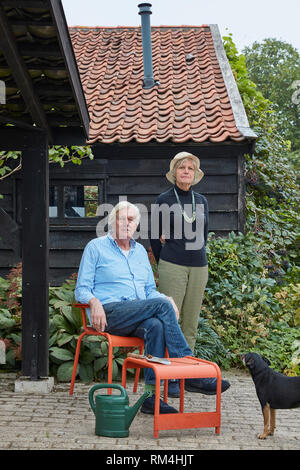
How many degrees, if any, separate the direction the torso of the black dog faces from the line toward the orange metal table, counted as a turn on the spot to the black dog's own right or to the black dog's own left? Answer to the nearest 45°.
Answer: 0° — it already faces it

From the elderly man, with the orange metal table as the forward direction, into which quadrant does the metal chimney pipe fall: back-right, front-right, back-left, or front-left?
back-left

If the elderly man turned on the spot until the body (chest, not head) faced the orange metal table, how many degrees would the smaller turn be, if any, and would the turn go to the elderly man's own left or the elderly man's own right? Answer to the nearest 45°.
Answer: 0° — they already face it

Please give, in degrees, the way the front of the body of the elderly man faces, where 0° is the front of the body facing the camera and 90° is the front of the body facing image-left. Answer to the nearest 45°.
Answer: approximately 315°

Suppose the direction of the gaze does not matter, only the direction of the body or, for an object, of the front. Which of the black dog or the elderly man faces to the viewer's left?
the black dog

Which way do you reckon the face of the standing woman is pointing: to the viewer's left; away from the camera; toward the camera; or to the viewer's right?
toward the camera

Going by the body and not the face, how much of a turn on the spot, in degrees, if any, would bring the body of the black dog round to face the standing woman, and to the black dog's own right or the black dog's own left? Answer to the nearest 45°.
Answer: approximately 45° to the black dog's own right

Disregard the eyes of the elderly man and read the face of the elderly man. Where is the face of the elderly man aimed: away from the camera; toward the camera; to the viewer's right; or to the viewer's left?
toward the camera

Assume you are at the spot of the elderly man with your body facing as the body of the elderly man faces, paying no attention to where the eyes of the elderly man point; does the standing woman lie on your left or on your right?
on your left

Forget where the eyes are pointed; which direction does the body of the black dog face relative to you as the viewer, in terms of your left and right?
facing to the left of the viewer

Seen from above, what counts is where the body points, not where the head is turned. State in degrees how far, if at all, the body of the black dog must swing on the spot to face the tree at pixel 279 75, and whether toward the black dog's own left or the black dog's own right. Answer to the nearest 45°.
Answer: approximately 90° to the black dog's own right
